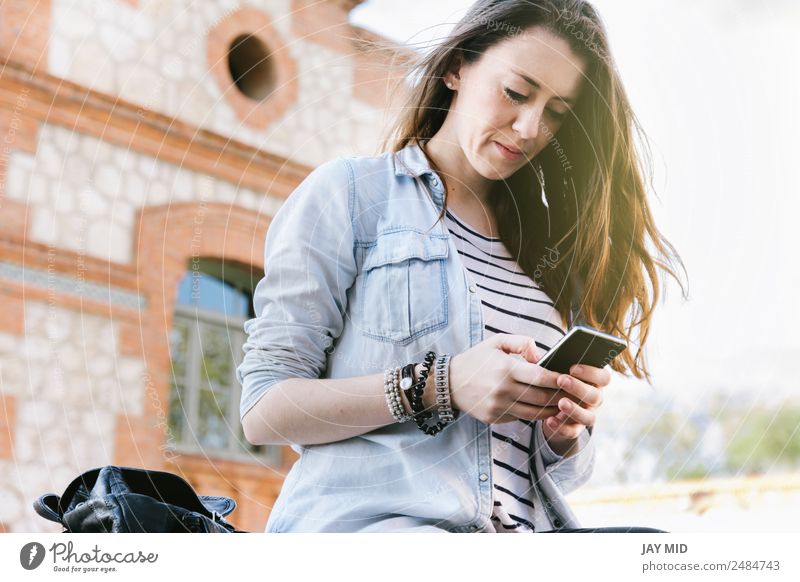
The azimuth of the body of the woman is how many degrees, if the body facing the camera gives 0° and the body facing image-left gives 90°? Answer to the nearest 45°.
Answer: approximately 315°

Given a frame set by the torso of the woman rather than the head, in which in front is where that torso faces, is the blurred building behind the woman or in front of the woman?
behind
